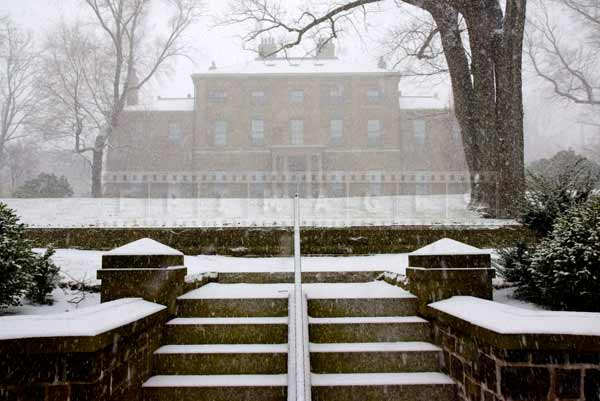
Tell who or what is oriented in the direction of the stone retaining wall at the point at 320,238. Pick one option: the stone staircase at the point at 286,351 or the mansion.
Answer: the mansion

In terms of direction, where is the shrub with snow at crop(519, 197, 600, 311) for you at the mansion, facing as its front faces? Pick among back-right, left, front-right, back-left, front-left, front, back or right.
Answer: front

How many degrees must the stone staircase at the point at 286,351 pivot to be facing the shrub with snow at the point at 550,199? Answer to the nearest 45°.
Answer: approximately 135° to its left

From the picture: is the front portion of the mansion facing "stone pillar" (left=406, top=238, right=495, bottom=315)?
yes

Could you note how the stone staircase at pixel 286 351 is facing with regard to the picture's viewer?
facing the viewer

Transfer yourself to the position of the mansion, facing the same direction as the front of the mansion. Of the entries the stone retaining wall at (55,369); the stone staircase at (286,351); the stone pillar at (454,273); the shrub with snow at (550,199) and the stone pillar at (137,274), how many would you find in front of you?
5

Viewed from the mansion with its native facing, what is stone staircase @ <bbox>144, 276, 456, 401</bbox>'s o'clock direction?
The stone staircase is roughly at 12 o'clock from the mansion.

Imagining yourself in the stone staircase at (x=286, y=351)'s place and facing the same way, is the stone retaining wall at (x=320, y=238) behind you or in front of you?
behind

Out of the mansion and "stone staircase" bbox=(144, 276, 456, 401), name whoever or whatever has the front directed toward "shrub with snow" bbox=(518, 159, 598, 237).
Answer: the mansion

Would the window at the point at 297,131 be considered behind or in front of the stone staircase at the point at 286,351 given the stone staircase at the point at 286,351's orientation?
behind

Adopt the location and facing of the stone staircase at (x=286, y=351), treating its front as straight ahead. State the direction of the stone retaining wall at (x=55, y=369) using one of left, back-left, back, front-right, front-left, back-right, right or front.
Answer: front-right

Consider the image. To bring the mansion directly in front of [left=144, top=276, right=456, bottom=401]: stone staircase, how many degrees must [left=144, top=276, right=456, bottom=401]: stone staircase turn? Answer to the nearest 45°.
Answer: approximately 180°

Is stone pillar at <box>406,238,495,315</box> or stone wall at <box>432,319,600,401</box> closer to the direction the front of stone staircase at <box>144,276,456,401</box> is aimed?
the stone wall

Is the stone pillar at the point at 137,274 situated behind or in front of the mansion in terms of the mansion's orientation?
in front

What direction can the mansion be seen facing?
toward the camera

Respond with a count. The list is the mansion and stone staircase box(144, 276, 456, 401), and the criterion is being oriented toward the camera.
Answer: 2

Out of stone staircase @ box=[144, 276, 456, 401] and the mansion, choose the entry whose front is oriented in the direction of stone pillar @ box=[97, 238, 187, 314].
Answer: the mansion
